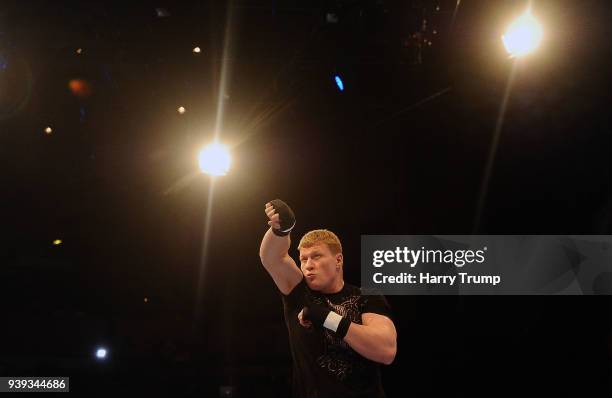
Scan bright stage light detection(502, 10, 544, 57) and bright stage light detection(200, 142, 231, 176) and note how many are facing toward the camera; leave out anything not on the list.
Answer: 2

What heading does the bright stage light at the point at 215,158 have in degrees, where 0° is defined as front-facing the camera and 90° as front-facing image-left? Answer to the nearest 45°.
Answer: approximately 0°

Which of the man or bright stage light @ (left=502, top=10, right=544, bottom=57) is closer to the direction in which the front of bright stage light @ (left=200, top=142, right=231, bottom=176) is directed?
the man

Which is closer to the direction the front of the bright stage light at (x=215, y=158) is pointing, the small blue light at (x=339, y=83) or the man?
the man

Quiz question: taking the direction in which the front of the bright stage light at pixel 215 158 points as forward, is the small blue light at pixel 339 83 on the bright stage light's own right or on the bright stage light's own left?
on the bright stage light's own left

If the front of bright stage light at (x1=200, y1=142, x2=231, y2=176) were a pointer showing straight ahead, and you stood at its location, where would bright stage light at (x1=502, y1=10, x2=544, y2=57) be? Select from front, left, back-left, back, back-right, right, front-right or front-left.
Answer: front-left

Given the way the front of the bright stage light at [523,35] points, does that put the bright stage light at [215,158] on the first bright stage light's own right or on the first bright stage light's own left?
on the first bright stage light's own right

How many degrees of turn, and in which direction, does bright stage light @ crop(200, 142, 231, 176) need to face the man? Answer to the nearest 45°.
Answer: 0° — it already faces them
